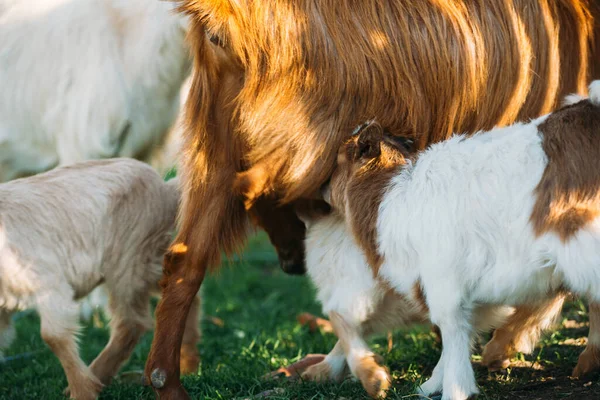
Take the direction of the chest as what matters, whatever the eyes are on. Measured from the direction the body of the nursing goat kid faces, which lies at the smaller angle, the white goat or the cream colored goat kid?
the cream colored goat kid

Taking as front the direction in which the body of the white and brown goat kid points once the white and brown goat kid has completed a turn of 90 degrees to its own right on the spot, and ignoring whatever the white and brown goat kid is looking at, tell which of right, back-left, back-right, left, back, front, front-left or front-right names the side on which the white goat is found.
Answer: front-left

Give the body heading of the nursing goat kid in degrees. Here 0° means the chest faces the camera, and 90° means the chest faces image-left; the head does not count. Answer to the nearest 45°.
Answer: approximately 90°

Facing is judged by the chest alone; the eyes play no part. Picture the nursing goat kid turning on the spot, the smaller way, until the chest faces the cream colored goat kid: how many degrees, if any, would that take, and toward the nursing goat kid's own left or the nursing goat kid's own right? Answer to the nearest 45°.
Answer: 0° — it already faces it

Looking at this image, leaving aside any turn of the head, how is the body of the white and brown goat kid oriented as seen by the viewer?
to the viewer's left

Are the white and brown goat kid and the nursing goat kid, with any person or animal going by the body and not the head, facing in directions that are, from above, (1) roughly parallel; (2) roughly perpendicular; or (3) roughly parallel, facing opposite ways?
roughly parallel

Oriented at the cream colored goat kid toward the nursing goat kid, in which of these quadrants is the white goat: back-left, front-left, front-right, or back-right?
back-left

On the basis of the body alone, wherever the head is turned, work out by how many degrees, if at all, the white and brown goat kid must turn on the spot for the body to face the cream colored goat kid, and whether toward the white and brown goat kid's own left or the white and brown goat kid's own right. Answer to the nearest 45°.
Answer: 0° — it already faces it
